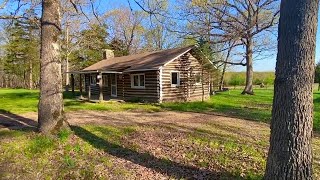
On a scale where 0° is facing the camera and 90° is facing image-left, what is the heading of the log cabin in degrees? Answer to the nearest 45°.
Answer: approximately 45°

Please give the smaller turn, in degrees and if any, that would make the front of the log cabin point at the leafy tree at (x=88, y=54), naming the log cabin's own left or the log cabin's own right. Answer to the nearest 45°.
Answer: approximately 90° to the log cabin's own right
